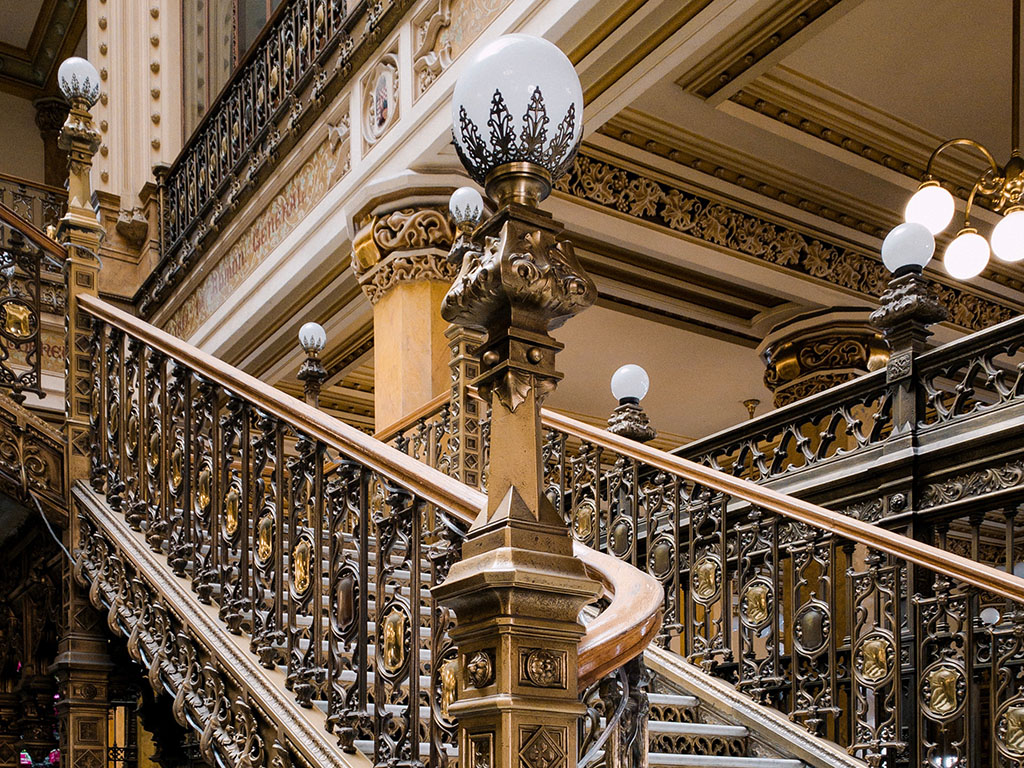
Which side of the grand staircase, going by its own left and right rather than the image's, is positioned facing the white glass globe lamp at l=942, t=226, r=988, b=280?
left

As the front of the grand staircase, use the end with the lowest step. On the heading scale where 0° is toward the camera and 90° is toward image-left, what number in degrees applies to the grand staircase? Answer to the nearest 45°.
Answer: approximately 315°

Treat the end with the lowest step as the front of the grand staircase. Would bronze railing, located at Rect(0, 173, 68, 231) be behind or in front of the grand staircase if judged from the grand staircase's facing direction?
behind

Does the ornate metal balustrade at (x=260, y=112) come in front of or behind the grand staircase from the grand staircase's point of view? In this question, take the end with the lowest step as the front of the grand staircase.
behind

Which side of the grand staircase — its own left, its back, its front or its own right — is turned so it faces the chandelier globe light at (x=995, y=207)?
left
